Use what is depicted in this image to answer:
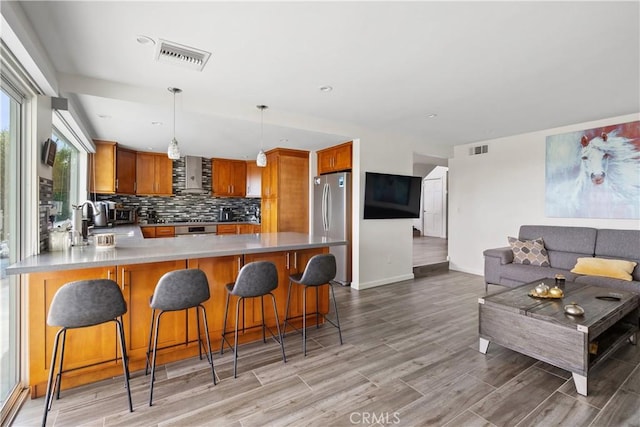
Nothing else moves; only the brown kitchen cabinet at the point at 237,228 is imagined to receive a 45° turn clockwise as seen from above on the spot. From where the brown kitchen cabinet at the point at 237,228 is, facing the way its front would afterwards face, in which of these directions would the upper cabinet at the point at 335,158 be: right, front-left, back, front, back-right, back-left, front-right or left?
left

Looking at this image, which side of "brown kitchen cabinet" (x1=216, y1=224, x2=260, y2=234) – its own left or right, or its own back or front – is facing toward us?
front

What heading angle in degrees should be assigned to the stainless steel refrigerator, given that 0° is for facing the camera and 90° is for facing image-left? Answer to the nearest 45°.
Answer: approximately 45°

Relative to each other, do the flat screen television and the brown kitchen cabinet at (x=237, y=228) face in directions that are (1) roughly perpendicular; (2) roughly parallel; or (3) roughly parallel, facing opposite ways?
roughly parallel

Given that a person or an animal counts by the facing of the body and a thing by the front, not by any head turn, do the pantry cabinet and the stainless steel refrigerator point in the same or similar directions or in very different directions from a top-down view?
same or similar directions

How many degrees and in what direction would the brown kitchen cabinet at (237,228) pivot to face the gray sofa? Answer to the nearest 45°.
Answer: approximately 45° to its left

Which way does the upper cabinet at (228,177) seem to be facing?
toward the camera

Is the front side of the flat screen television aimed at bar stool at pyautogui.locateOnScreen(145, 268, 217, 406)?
no

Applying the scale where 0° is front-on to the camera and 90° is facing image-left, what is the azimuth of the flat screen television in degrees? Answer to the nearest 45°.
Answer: approximately 315°

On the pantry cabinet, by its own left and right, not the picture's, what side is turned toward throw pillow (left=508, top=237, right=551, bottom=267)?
left

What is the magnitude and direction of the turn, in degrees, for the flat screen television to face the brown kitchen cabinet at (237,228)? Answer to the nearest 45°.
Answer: approximately 135° to its right

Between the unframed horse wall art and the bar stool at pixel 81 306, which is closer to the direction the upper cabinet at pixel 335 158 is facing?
the bar stool

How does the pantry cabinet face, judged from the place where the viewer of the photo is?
facing the viewer and to the left of the viewer

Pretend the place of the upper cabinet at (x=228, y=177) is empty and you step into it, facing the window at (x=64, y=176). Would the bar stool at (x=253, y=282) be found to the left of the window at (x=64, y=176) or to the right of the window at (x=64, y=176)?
left
